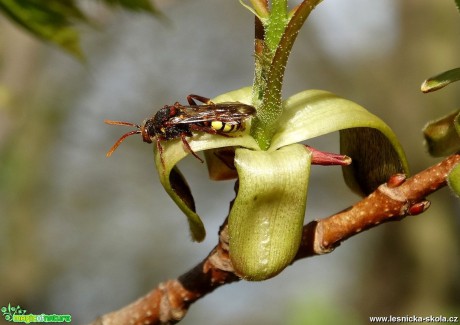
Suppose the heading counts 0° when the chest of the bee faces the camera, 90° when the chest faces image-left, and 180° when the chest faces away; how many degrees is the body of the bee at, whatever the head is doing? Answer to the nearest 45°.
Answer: approximately 90°
